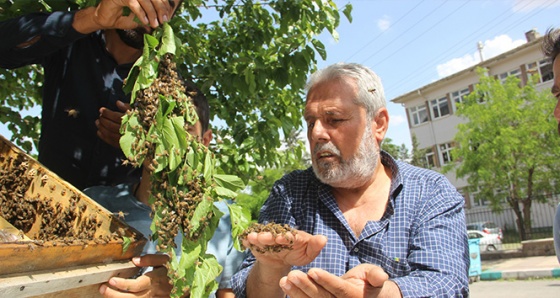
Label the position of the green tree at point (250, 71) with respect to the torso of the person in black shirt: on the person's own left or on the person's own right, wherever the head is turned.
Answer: on the person's own left

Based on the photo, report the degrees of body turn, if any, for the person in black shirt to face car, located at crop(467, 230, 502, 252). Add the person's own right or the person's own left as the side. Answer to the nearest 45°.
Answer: approximately 90° to the person's own left

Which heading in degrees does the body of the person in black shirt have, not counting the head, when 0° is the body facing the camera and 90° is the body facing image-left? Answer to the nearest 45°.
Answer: approximately 315°

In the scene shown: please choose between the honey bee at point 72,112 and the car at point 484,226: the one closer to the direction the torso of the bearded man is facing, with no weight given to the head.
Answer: the honey bee

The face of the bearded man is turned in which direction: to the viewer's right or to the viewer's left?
to the viewer's left

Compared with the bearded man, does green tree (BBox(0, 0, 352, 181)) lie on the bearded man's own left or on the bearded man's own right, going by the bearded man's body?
on the bearded man's own right

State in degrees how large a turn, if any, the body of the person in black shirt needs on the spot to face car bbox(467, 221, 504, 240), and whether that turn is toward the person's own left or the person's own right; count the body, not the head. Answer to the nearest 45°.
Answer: approximately 90° to the person's own left

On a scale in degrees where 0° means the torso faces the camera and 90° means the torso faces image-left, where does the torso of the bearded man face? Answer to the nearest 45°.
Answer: approximately 45°
